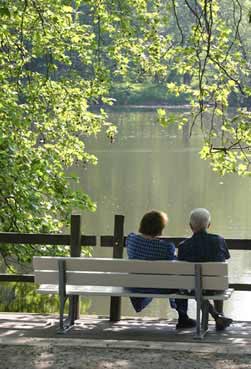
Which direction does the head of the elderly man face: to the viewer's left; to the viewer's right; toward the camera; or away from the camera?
away from the camera

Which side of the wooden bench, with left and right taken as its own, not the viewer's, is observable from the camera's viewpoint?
back

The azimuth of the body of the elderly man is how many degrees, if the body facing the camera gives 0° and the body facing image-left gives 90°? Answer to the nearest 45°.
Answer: approximately 180°

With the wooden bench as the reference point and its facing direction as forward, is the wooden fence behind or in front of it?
in front
